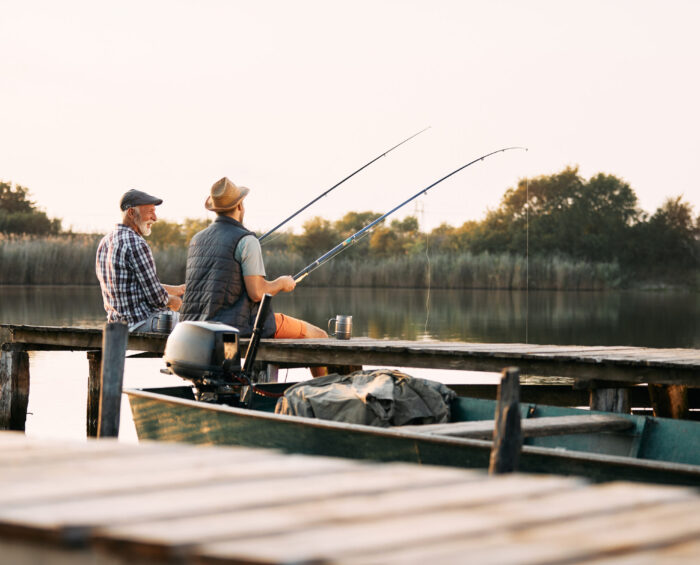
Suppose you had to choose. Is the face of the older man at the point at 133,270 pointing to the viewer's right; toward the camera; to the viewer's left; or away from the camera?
to the viewer's right

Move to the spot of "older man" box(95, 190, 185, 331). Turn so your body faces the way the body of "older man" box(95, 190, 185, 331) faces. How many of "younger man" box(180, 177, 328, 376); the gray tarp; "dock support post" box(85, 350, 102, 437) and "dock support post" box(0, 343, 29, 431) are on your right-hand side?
2

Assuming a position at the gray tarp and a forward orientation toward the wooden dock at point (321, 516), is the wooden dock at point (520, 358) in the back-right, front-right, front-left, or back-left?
back-left

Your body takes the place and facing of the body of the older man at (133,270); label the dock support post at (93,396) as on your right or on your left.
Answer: on your left

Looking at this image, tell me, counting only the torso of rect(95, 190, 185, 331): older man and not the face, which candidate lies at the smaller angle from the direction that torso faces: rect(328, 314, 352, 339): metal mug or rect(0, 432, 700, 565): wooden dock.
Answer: the metal mug

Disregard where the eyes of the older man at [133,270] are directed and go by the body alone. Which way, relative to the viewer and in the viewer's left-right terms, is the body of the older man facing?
facing away from the viewer and to the right of the viewer

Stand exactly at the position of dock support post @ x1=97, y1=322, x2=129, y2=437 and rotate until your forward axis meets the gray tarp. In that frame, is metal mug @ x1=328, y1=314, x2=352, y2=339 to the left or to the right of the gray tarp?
left

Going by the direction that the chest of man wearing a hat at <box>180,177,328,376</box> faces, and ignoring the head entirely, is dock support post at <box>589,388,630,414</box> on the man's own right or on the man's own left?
on the man's own right

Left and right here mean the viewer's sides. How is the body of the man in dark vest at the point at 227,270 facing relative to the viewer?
facing away from the viewer and to the right of the viewer

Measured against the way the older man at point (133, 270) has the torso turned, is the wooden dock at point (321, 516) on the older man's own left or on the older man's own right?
on the older man's own right
